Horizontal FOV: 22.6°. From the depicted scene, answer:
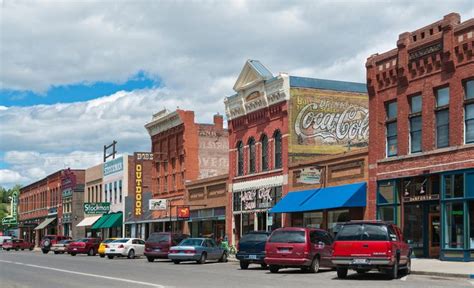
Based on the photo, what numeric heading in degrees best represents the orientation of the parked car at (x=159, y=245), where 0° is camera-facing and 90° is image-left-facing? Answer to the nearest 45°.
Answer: approximately 225°

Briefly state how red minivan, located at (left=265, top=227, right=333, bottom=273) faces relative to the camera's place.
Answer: facing away from the viewer and to the right of the viewer

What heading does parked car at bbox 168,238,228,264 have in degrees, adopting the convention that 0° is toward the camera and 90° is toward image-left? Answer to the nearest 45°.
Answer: approximately 225°

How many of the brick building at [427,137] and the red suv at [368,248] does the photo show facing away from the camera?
1

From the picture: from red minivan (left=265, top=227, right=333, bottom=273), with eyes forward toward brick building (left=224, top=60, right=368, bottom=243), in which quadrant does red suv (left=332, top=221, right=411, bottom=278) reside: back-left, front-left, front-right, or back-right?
back-right

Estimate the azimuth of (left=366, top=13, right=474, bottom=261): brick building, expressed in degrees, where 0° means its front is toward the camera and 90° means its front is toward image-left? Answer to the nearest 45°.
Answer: approximately 45°

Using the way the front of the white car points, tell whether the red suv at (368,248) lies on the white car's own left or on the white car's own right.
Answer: on the white car's own right

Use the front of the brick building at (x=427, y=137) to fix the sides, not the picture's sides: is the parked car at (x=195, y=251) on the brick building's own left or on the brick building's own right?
on the brick building's own right

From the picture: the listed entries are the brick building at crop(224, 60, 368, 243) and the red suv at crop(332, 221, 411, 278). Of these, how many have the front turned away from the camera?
1

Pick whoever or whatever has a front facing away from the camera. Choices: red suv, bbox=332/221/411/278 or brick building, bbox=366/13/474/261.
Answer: the red suv

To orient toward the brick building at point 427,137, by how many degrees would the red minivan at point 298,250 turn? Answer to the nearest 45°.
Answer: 0° — it already faces it
